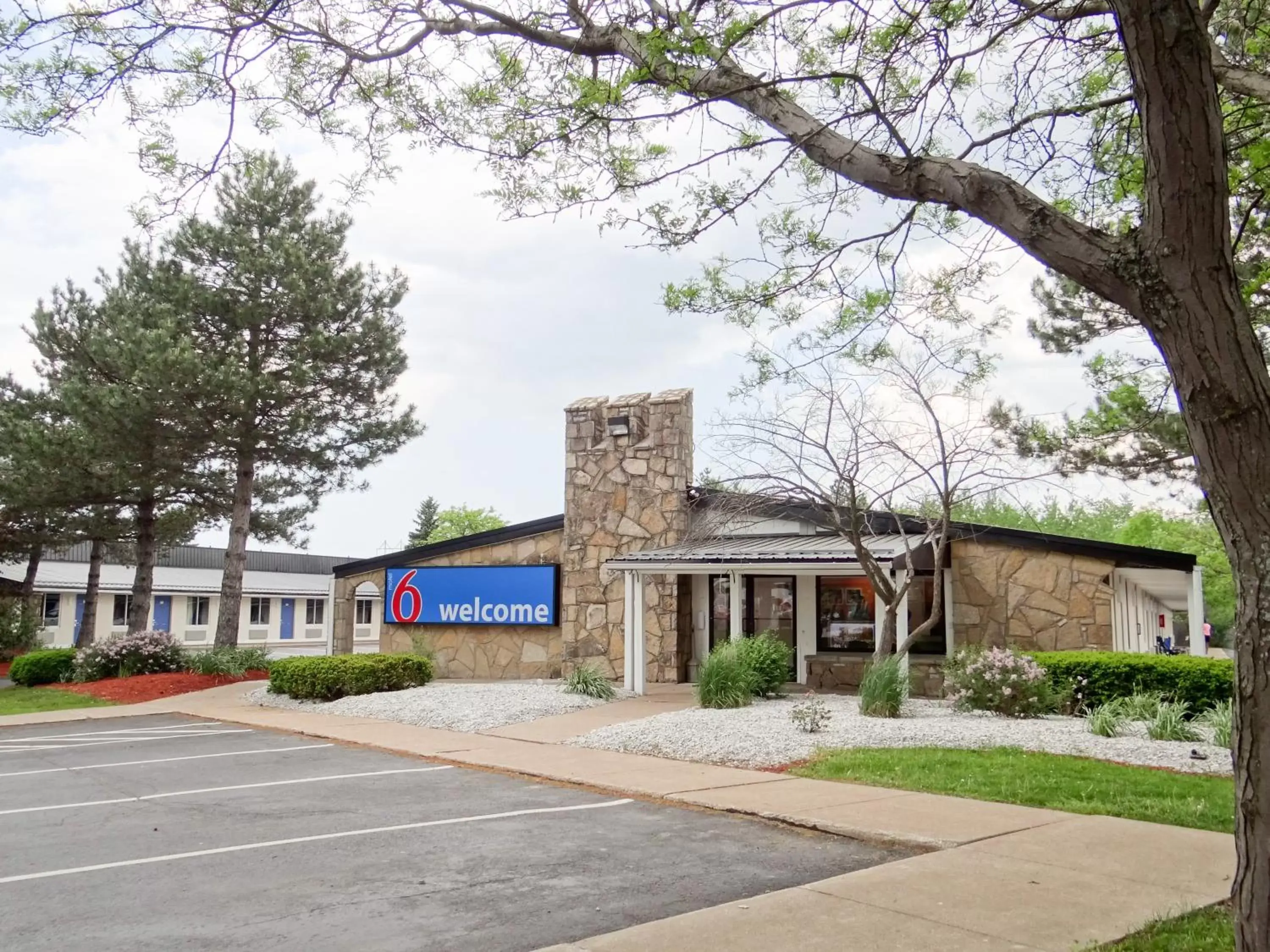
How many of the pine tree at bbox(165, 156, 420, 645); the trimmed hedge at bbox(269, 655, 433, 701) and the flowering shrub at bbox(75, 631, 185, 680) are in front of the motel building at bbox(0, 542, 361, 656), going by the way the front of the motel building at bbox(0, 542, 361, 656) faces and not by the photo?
3

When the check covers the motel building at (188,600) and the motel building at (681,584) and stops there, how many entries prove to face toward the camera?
2

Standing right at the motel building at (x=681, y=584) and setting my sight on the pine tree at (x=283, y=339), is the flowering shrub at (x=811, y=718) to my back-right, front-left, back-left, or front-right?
back-left

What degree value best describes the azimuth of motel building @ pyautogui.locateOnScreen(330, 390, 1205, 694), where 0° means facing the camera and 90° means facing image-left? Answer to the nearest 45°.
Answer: approximately 0°

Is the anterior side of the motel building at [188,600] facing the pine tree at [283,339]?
yes

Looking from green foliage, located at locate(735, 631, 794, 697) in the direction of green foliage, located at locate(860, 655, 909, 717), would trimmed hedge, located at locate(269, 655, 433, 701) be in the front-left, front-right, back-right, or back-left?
back-right

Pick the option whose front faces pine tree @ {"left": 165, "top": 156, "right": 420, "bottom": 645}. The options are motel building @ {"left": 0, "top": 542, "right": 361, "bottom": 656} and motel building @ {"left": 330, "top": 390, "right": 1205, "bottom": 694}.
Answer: motel building @ {"left": 0, "top": 542, "right": 361, "bottom": 656}
